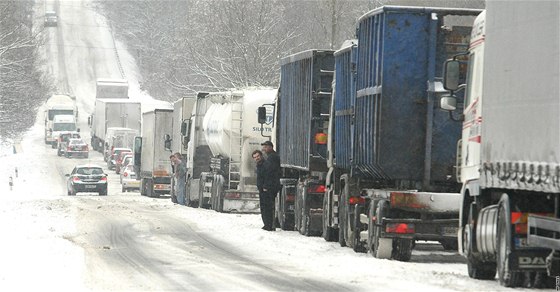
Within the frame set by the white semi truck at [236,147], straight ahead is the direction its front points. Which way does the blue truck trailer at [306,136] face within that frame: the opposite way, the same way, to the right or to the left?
the same way

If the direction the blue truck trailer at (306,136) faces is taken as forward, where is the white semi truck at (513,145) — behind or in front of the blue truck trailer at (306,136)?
behind

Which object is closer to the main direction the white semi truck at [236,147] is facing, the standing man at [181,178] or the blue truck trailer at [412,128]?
the standing man

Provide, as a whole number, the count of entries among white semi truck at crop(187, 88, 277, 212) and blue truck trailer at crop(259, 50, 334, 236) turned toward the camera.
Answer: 0

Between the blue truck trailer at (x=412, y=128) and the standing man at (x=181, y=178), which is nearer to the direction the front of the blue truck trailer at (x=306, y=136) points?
the standing man

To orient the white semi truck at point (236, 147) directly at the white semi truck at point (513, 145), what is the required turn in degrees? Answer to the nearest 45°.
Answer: approximately 135° to its left

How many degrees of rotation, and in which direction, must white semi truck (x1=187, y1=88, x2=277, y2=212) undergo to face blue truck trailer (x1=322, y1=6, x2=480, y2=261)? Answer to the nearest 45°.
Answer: approximately 135° to its left

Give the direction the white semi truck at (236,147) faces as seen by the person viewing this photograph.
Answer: facing away from the viewer and to the left of the viewer

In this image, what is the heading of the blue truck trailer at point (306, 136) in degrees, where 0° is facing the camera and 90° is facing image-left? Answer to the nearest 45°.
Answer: approximately 135°
